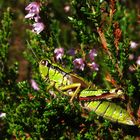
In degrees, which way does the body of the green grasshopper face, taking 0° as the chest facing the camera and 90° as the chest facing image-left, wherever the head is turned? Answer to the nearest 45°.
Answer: approximately 90°
